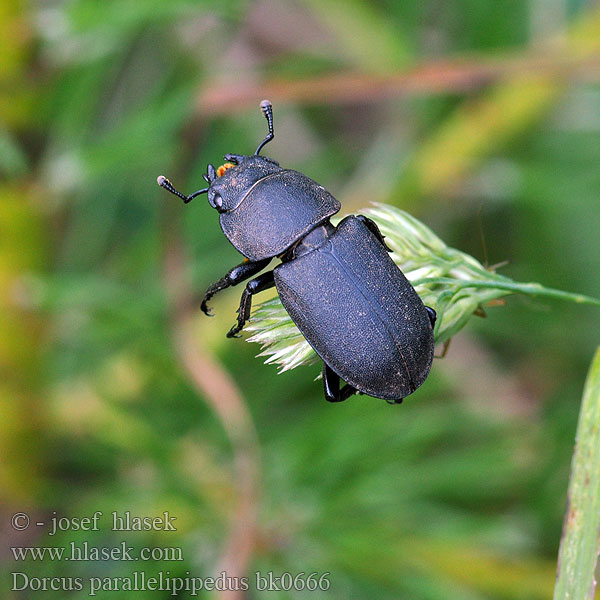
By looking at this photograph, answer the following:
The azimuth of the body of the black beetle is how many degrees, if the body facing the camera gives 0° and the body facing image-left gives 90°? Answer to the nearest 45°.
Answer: approximately 135°
